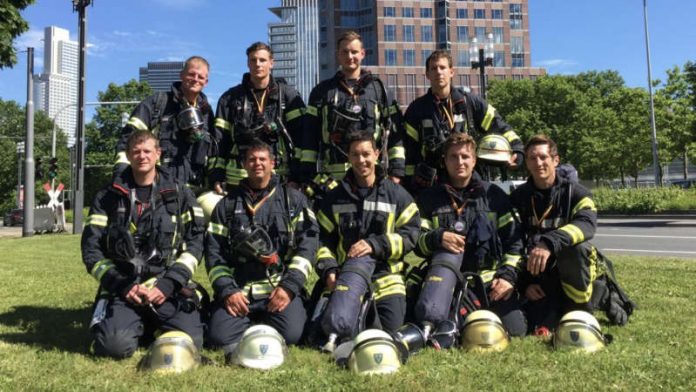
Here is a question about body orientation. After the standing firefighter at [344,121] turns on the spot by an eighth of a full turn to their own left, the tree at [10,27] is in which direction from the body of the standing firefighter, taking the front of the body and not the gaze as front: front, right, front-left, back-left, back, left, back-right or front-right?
back

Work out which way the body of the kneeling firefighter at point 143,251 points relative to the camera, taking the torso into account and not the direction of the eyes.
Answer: toward the camera

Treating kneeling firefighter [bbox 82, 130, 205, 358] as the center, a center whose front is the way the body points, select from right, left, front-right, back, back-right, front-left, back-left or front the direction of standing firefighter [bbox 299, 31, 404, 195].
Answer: left

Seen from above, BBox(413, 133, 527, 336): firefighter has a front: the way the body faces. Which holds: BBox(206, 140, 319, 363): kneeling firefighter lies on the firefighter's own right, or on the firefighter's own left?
on the firefighter's own right

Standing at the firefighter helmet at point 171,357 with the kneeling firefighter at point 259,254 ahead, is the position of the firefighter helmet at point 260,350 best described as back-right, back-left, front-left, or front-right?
front-right

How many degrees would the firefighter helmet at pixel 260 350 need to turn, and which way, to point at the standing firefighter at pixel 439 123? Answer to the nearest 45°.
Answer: approximately 135° to its left

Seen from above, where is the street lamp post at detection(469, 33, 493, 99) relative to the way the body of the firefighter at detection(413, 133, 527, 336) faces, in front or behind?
behind

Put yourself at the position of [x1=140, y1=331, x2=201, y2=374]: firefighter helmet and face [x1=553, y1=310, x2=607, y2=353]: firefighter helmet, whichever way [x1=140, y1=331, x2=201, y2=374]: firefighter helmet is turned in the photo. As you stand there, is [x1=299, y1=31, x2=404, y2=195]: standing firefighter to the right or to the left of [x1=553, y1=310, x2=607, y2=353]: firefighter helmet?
left

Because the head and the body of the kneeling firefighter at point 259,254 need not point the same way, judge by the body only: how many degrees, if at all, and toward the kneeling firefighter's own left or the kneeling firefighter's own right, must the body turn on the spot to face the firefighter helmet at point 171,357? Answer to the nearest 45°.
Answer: approximately 45° to the kneeling firefighter's own right

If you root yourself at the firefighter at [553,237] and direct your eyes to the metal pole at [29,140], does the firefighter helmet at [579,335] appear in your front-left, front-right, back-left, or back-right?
back-left

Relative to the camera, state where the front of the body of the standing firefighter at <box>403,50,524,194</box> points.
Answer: toward the camera

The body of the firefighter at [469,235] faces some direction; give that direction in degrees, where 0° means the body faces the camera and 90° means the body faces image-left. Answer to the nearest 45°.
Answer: approximately 0°
